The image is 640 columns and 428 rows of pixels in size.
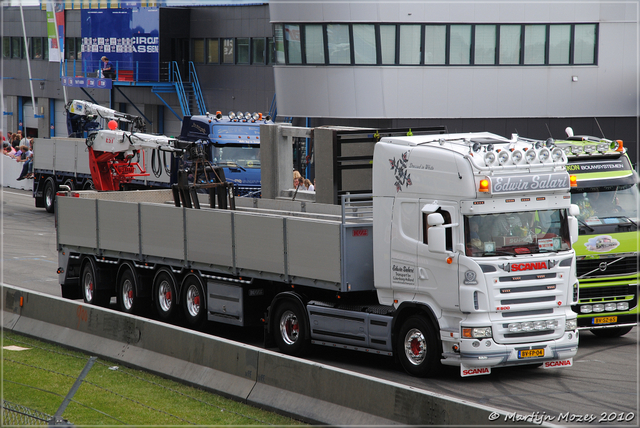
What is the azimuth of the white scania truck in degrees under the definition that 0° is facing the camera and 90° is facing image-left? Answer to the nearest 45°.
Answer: approximately 315°

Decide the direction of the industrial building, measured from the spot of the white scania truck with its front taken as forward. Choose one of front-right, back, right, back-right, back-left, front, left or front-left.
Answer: back-left

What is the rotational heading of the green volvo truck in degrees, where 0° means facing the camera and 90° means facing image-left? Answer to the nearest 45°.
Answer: approximately 315°

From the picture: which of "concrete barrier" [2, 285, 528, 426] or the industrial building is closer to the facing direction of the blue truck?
the concrete barrier

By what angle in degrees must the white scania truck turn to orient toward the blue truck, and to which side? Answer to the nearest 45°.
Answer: approximately 135° to its left

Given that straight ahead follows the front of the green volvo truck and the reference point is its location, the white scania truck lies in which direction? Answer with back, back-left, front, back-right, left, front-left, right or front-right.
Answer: right

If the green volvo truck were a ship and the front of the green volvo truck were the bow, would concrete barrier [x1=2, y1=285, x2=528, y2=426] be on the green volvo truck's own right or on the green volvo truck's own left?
on the green volvo truck's own right

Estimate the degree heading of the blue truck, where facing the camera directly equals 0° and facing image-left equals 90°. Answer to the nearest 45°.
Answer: approximately 315°
